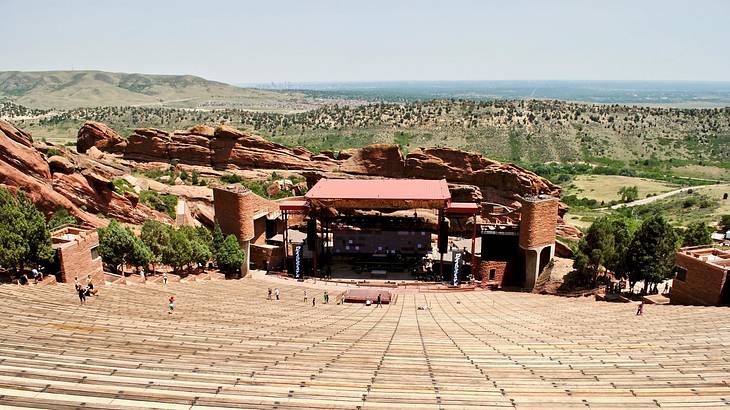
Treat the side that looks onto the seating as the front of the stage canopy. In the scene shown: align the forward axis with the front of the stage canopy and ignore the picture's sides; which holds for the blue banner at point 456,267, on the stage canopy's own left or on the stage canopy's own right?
on the stage canopy's own left

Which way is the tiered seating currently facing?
away from the camera

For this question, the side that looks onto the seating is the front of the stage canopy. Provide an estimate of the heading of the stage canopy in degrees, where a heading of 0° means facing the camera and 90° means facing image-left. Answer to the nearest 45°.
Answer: approximately 0°

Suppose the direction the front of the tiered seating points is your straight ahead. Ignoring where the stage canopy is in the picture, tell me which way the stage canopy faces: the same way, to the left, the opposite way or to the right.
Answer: the opposite way

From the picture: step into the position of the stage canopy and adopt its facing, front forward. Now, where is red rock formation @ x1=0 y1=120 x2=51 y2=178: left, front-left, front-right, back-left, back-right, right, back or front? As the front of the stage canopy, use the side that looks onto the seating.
right

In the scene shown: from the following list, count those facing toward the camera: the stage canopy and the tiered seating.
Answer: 1

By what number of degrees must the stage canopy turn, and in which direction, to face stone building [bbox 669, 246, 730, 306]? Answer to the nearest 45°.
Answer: approximately 45° to its left

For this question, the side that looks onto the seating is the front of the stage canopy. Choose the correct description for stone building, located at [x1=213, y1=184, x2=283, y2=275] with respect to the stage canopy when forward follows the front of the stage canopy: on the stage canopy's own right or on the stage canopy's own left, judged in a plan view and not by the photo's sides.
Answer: on the stage canopy's own right

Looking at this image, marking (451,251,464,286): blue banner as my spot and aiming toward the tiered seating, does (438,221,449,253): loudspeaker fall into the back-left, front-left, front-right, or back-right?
back-right

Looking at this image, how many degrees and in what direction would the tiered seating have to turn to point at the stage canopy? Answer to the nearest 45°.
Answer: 0° — it already faces it

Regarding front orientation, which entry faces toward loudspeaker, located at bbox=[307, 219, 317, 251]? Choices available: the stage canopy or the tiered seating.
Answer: the tiered seating

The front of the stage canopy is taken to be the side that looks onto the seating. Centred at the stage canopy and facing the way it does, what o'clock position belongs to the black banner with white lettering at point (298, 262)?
The black banner with white lettering is roughly at 3 o'clock from the stage canopy.

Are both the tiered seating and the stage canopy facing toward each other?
yes

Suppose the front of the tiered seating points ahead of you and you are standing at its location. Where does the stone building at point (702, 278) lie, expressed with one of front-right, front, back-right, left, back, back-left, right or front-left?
front-right
